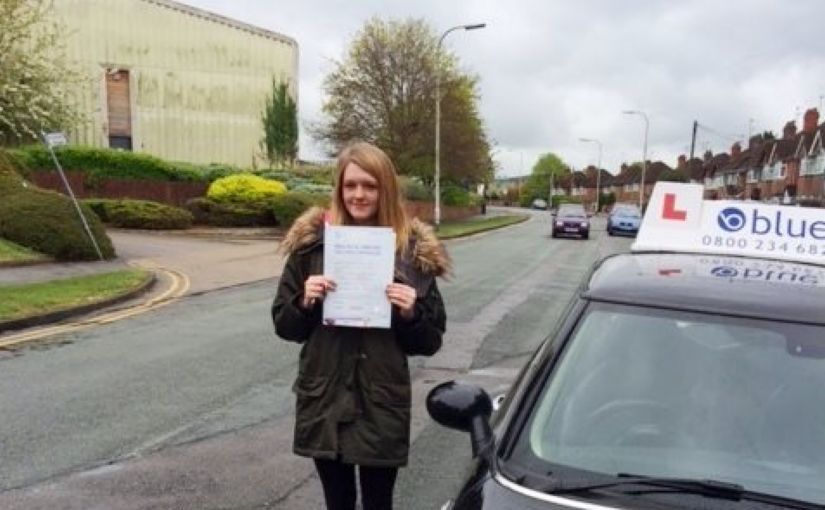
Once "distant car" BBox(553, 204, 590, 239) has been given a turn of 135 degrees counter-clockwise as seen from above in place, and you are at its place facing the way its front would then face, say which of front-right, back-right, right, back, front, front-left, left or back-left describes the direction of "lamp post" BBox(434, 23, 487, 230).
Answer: back-left

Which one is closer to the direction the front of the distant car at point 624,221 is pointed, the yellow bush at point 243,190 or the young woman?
the young woman

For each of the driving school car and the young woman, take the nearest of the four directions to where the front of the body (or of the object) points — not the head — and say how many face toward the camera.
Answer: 2

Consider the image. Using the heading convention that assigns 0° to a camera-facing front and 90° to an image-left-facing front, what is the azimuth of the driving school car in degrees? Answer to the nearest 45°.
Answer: approximately 0°

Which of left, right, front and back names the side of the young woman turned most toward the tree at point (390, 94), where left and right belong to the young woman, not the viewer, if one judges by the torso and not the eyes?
back

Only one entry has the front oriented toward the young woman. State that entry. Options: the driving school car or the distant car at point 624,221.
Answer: the distant car

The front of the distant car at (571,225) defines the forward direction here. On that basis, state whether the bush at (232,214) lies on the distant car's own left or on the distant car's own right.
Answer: on the distant car's own right

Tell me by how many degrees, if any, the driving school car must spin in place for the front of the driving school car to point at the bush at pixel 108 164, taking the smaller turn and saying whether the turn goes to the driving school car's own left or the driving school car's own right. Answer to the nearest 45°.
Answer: approximately 135° to the driving school car's own right

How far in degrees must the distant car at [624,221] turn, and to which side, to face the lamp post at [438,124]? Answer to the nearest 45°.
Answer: approximately 45° to its right

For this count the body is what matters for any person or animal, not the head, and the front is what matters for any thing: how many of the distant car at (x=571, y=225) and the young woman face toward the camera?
2

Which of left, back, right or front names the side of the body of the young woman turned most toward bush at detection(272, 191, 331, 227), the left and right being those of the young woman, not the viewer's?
back

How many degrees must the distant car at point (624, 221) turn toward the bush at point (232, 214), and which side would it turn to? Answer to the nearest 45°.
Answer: approximately 45° to its right

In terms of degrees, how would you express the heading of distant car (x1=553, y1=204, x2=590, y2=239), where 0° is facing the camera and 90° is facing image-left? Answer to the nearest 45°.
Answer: approximately 0°

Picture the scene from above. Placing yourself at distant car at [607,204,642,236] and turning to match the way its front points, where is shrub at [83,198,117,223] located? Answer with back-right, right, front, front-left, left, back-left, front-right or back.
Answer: front-right
